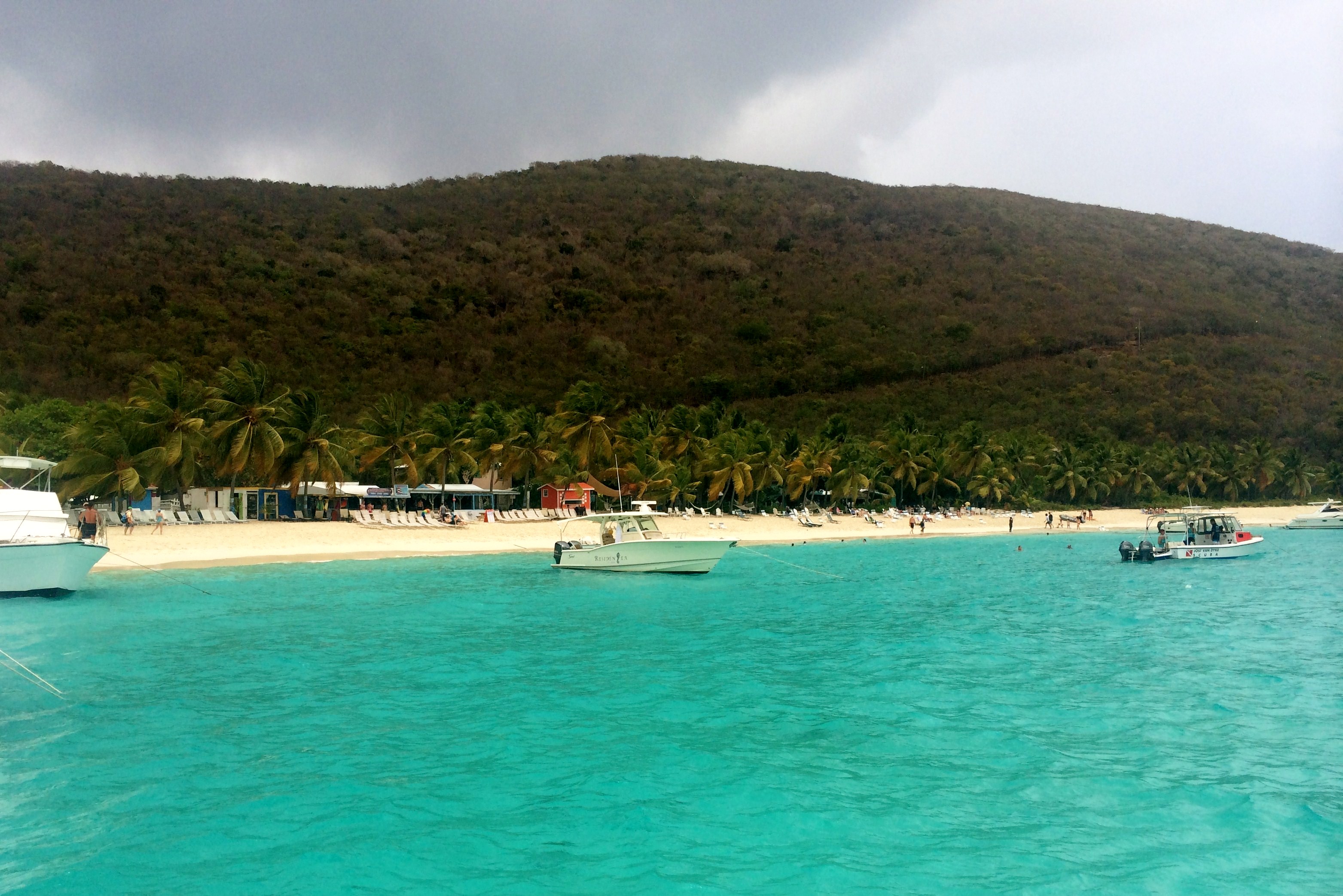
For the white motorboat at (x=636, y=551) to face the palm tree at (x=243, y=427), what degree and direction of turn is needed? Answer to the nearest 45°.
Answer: approximately 135° to its left

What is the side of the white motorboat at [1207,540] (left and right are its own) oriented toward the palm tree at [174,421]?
back

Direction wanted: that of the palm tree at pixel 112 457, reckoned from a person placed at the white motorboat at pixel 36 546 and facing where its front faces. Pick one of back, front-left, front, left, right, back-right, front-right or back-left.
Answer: left

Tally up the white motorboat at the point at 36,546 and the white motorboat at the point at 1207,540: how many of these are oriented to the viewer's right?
2

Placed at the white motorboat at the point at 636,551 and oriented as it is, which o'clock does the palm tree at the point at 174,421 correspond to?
The palm tree is roughly at 7 o'clock from the white motorboat.

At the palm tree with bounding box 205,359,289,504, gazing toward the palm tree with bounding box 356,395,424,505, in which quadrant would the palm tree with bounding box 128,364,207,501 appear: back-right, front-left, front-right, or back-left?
back-left

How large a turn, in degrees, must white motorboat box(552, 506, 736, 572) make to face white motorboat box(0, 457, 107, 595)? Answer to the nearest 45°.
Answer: approximately 135° to its right

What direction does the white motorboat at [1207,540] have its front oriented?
to the viewer's right

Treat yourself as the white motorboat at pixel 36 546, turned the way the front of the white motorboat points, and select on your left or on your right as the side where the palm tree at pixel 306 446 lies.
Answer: on your left

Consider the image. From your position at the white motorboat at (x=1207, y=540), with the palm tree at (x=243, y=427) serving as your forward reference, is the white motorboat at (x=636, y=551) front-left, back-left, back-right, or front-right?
front-left

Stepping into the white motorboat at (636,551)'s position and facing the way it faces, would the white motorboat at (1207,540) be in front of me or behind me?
in front

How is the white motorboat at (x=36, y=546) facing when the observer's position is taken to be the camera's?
facing to the right of the viewer

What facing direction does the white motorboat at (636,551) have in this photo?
to the viewer's right

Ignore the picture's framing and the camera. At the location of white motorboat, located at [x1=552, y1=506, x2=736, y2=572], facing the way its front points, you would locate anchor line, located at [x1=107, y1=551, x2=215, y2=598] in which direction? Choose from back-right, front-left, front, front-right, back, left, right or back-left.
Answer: back

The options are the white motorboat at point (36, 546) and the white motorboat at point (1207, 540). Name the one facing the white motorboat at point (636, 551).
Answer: the white motorboat at point (36, 546)
